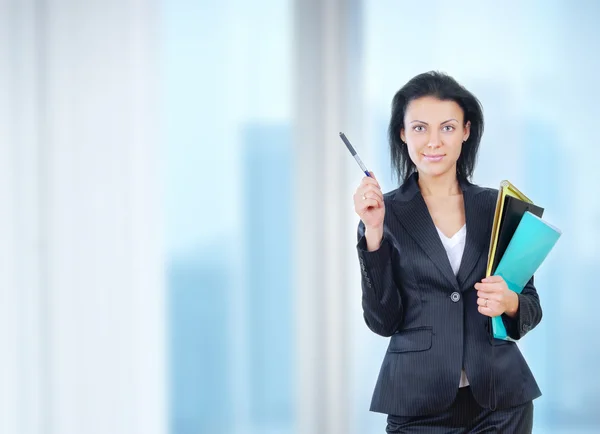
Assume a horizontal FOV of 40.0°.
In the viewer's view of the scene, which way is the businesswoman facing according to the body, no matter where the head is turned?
toward the camera
